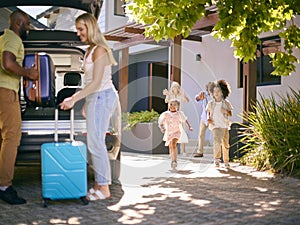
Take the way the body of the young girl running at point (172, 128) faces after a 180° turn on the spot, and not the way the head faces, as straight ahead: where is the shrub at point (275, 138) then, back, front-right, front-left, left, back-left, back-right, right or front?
right

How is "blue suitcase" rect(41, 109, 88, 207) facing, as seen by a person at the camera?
facing the viewer

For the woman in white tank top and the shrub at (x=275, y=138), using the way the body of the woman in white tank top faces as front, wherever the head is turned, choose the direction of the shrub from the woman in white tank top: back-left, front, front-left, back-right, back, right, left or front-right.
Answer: back-right

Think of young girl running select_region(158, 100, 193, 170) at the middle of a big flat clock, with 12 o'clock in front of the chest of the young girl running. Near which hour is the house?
The house is roughly at 6 o'clock from the young girl running.

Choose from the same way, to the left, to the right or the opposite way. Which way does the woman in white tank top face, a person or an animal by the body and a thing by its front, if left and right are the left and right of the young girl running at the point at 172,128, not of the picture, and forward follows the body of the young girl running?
to the right

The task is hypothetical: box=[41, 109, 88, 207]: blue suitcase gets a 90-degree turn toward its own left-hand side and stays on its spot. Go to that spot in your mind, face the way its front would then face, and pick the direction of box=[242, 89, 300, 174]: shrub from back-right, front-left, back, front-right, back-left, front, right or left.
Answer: front-left

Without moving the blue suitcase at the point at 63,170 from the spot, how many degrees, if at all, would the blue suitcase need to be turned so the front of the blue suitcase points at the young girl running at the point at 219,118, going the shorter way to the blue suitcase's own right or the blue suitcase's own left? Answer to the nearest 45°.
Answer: approximately 135° to the blue suitcase's own left

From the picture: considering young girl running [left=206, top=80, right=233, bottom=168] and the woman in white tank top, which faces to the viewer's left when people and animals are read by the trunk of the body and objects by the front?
the woman in white tank top

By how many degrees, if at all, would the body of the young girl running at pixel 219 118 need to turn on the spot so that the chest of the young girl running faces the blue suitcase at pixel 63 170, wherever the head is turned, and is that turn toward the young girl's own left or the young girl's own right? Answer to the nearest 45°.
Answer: approximately 45° to the young girl's own right

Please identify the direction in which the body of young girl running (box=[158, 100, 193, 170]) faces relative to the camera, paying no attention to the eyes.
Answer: toward the camera

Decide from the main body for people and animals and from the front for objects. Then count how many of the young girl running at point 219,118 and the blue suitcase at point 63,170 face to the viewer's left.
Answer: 0

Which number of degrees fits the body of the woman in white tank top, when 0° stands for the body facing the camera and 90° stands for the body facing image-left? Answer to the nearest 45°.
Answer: approximately 90°

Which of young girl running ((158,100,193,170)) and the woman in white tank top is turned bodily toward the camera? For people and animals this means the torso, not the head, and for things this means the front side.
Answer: the young girl running

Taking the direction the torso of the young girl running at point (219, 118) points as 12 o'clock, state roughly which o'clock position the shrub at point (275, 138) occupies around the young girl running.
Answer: The shrub is roughly at 9 o'clock from the young girl running.

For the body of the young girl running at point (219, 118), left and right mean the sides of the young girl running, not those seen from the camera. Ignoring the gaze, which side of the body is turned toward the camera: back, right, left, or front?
front

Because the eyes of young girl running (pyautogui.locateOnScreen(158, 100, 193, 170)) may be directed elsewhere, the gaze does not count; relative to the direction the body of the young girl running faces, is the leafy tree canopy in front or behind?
in front

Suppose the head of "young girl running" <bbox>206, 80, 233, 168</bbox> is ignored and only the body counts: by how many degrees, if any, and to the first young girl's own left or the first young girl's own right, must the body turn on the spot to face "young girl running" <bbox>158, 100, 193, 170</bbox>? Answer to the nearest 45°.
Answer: approximately 90° to the first young girl's own right
